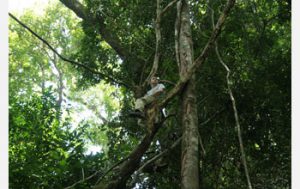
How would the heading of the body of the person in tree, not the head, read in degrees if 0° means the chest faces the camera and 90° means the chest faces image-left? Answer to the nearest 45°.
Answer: approximately 45°
